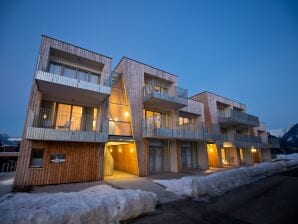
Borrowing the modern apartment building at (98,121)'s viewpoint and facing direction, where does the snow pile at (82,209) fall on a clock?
The snow pile is roughly at 1 o'clock from the modern apartment building.

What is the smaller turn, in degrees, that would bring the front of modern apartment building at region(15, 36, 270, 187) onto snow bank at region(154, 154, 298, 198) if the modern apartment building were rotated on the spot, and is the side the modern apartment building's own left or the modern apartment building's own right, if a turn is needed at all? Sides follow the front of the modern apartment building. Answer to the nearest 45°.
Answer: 0° — it already faces it

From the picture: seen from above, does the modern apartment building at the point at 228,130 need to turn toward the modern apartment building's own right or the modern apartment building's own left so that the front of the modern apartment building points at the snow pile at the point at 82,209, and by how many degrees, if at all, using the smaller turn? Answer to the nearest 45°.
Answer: approximately 45° to the modern apartment building's own right
